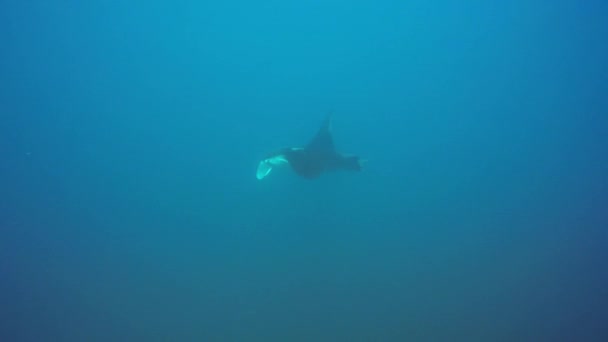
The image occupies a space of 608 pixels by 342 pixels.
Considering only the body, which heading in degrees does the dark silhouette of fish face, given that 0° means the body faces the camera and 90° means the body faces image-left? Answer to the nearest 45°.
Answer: approximately 90°
